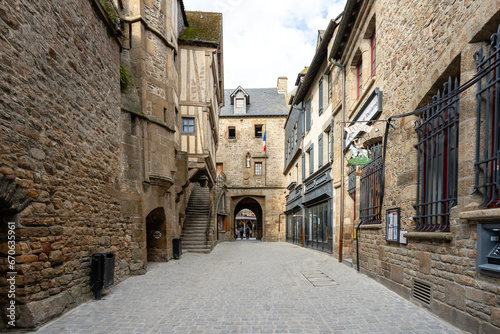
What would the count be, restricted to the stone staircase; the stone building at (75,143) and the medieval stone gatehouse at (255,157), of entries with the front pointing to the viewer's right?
1

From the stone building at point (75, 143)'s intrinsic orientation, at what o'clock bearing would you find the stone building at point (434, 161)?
the stone building at point (434, 161) is roughly at 1 o'clock from the stone building at point (75, 143).

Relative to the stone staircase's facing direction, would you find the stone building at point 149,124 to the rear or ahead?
ahead

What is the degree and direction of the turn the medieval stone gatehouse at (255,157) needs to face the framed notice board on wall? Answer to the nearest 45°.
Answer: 0° — it already faces it

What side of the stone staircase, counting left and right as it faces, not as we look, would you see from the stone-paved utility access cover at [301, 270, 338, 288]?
front

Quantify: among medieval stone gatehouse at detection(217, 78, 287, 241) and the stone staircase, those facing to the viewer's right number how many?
0

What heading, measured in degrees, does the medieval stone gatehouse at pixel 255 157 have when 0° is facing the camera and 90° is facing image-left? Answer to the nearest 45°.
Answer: approximately 0°

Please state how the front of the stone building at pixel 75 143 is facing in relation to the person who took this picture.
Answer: facing to the right of the viewer

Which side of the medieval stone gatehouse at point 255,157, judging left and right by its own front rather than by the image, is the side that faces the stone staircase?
front
